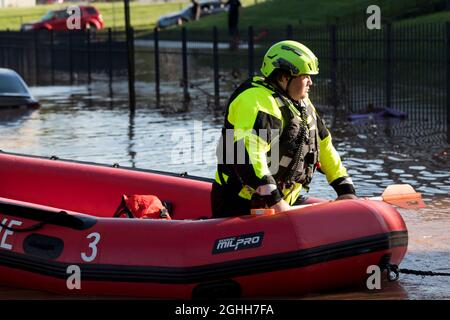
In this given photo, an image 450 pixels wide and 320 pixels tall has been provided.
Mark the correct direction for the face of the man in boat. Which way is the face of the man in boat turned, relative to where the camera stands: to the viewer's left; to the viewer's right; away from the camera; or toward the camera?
to the viewer's right

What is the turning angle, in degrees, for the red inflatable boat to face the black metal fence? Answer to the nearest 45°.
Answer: approximately 90° to its left

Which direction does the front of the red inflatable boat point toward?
to the viewer's right

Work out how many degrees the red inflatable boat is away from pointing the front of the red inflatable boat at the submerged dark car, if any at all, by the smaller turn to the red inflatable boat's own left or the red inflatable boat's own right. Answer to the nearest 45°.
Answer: approximately 90° to the red inflatable boat's own left

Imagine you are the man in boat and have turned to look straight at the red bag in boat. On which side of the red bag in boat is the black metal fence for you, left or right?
right
